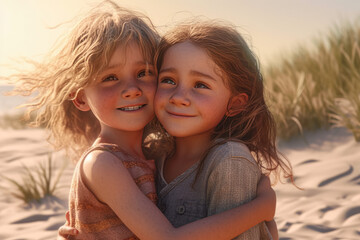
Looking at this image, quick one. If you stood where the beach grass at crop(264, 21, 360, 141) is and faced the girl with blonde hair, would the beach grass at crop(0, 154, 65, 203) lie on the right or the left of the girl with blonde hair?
right

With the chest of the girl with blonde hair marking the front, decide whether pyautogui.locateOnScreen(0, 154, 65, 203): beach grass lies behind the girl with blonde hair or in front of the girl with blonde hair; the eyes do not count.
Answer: behind

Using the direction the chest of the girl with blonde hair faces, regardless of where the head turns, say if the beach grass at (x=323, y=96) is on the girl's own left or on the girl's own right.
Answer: on the girl's own left

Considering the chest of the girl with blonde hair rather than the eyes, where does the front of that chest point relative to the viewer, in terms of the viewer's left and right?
facing the viewer and to the right of the viewer
